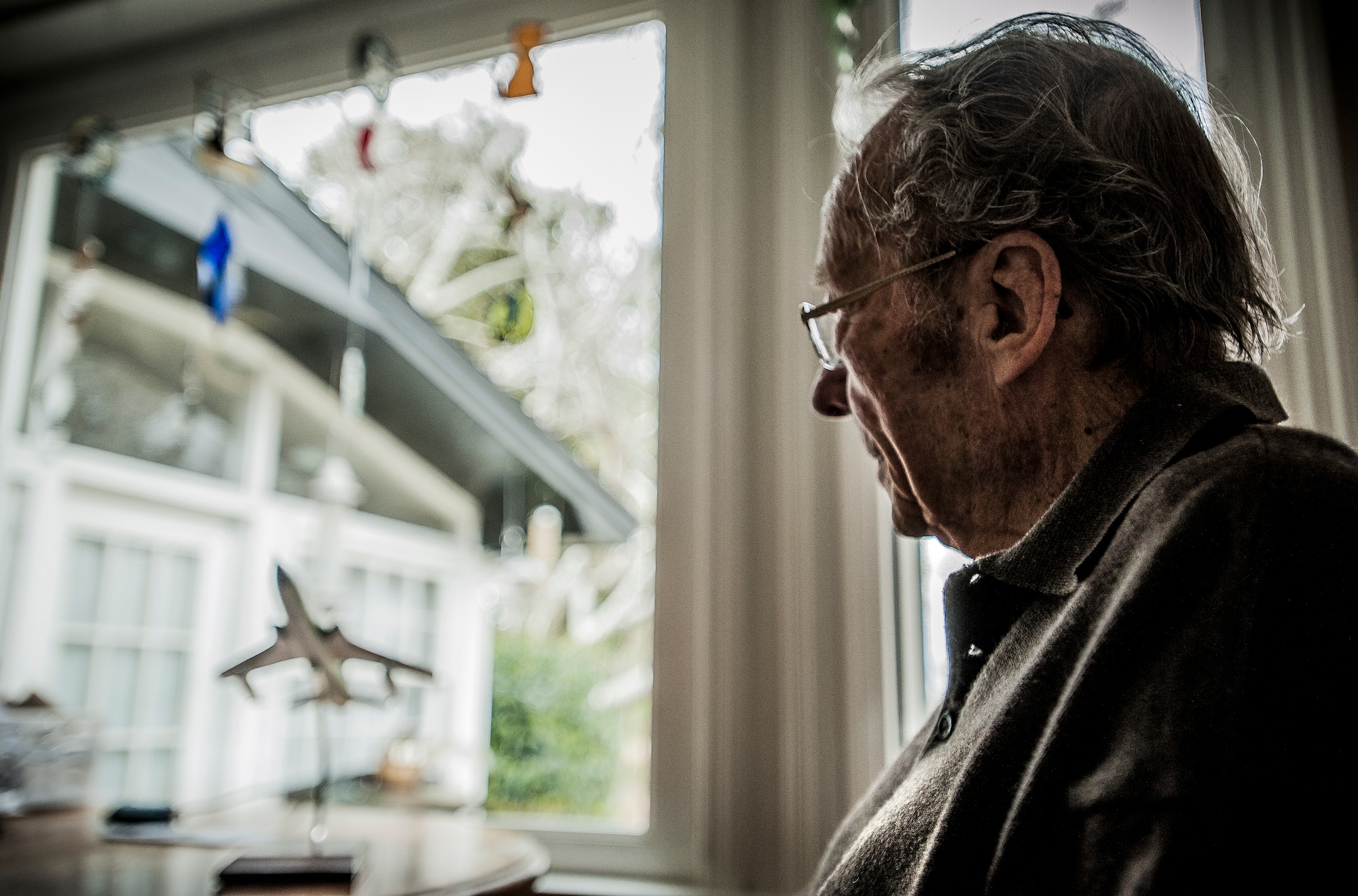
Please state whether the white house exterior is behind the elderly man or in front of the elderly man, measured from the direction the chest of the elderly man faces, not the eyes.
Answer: in front

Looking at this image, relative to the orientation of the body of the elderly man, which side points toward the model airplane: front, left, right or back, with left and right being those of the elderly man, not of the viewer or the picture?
front

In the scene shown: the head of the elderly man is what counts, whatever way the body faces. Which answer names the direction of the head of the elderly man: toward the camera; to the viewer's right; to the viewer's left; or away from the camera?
to the viewer's left

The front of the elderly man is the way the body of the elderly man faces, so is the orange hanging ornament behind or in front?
in front

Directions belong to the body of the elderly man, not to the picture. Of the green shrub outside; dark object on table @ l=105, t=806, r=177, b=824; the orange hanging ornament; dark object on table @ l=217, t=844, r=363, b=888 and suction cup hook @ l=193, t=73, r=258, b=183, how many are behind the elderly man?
0

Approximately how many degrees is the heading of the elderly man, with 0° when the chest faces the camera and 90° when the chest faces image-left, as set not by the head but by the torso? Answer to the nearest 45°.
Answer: approximately 90°

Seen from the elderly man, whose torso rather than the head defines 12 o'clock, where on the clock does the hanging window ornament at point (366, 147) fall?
The hanging window ornament is roughly at 1 o'clock from the elderly man.

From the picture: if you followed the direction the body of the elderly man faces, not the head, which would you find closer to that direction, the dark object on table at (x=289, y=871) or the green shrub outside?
the dark object on table

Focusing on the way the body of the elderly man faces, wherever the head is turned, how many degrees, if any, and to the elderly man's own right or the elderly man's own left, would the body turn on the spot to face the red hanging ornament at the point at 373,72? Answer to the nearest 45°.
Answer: approximately 45° to the elderly man's own right

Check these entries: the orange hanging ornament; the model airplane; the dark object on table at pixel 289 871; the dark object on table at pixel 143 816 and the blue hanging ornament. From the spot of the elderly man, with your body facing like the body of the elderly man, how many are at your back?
0
